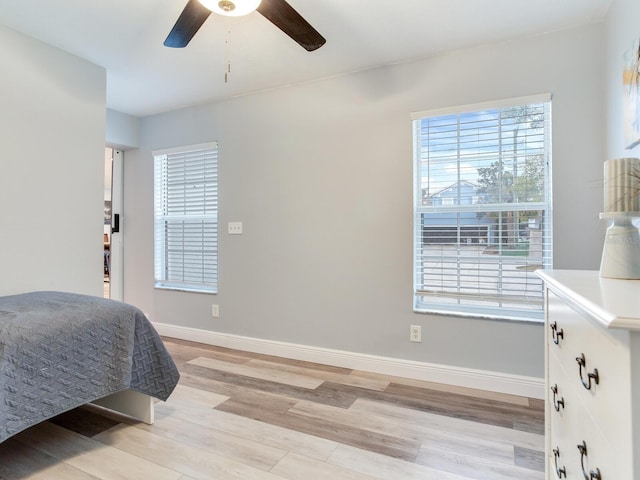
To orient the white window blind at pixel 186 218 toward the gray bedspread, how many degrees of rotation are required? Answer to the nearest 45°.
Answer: approximately 45° to its left

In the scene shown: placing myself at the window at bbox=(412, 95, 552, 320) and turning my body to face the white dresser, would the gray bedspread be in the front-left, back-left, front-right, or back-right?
front-right

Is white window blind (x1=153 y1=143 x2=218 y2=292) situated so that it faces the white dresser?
no

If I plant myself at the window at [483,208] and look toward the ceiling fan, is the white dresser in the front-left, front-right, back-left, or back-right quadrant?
front-left

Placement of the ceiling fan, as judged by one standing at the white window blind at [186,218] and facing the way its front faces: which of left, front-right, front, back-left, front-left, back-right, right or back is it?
front-left

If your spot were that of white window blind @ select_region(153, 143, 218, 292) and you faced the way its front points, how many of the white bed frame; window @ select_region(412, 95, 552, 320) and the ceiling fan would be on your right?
0

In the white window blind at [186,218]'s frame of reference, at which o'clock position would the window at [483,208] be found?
The window is roughly at 9 o'clock from the white window blind.

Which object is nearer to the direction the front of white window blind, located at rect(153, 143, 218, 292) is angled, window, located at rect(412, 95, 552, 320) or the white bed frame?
the white bed frame

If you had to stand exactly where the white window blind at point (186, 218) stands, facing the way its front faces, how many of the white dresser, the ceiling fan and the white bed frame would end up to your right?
0

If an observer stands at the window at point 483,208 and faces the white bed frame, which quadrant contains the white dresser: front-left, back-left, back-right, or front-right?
front-left

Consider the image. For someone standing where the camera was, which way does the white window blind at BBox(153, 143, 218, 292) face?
facing the viewer and to the left of the viewer

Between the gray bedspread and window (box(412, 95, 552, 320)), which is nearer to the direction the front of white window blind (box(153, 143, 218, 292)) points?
the gray bedspread

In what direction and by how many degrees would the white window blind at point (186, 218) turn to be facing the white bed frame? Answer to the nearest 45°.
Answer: approximately 45° to its left
